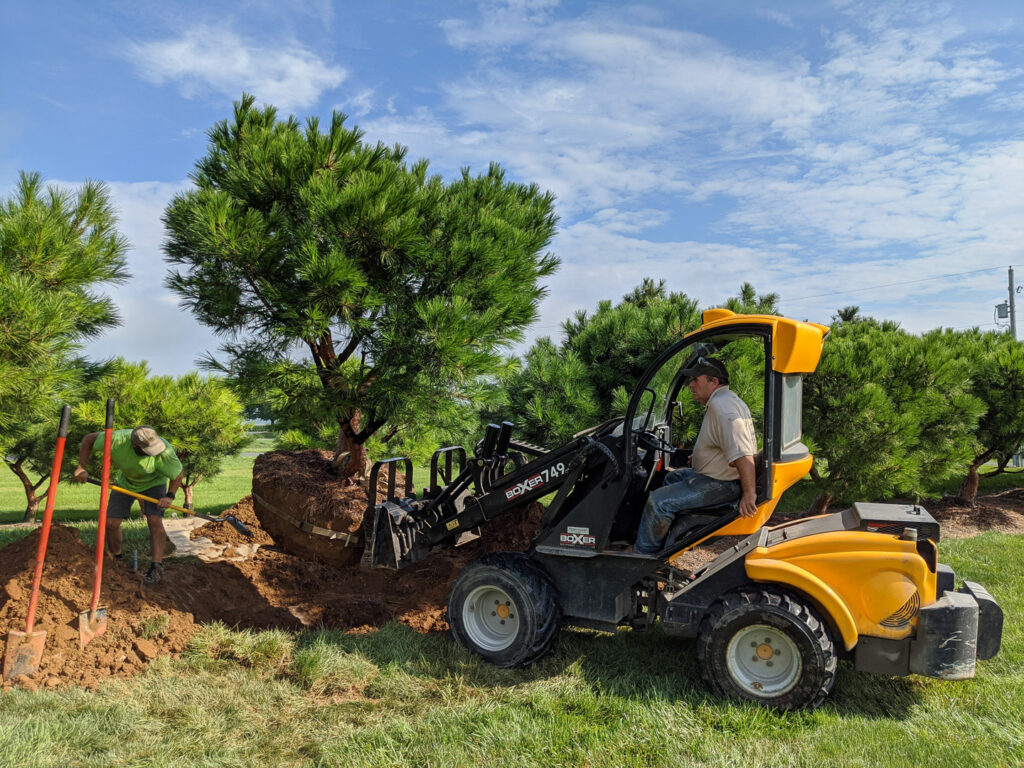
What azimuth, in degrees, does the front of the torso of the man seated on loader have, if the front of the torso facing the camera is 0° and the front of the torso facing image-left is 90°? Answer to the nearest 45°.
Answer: approximately 90°

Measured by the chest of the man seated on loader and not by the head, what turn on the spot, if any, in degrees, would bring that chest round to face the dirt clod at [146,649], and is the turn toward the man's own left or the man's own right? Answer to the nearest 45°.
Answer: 0° — they already face it

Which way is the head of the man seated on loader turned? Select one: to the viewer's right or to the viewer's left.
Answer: to the viewer's left
